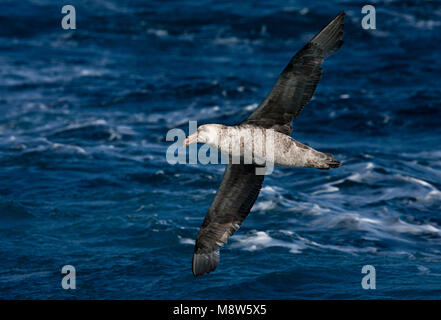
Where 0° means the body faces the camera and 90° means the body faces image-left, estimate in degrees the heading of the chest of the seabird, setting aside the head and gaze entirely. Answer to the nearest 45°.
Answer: approximately 90°
